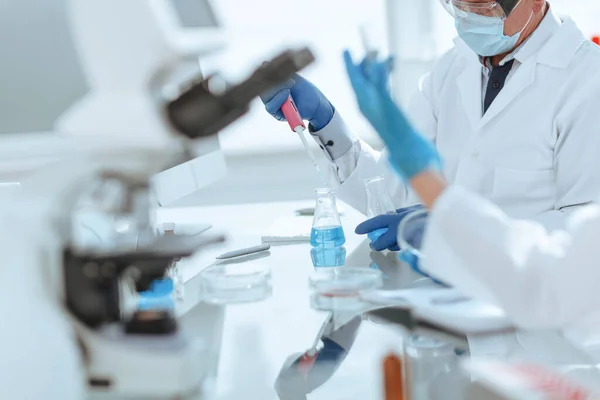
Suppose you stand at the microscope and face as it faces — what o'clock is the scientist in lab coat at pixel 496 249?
The scientist in lab coat is roughly at 12 o'clock from the microscope.

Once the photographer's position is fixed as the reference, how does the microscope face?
facing to the right of the viewer

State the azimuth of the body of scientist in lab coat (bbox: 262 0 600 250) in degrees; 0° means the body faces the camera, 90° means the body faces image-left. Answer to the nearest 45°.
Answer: approximately 45°

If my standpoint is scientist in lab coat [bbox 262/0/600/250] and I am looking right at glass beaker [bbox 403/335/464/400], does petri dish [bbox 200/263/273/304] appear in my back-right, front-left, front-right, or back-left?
front-right

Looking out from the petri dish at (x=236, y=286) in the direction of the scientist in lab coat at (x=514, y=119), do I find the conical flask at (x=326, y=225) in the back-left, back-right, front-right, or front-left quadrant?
front-left

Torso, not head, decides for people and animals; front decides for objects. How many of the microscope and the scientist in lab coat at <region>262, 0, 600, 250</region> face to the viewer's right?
1

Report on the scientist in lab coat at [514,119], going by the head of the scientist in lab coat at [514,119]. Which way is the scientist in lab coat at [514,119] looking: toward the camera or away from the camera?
toward the camera

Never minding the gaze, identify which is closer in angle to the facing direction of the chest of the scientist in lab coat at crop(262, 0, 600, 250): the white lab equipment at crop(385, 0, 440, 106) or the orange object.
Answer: the orange object

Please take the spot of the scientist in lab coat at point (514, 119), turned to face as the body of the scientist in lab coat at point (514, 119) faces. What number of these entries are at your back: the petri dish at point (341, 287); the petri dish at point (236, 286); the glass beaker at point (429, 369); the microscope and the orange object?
0

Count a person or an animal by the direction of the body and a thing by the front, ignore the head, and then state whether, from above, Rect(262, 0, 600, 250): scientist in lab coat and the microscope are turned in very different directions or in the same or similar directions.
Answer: very different directions
